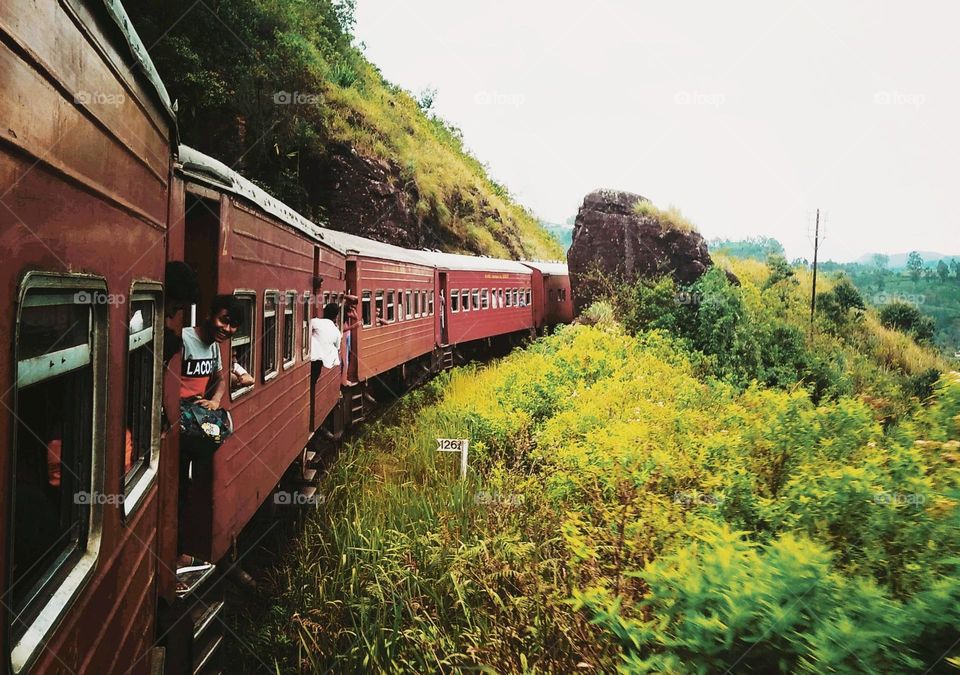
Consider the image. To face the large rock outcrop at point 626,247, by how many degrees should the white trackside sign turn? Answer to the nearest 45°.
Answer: approximately 180°

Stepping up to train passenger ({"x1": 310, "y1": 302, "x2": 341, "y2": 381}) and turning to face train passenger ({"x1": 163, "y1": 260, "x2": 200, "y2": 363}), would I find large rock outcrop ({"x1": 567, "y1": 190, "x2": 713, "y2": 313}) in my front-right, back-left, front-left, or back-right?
back-left

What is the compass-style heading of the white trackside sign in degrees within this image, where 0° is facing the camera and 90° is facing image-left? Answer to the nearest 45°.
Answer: approximately 0°

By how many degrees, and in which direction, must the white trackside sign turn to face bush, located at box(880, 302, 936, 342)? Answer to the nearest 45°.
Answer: approximately 135° to its left

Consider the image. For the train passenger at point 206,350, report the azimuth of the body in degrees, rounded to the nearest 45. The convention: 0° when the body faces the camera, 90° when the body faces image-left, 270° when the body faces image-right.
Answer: approximately 315°

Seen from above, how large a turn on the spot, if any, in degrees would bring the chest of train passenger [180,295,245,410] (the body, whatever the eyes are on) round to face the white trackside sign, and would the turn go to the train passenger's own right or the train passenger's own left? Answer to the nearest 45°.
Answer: approximately 90° to the train passenger's own left

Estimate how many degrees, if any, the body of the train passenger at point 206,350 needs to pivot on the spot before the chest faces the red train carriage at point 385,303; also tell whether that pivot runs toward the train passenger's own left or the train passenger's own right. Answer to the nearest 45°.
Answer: approximately 135° to the train passenger's own left

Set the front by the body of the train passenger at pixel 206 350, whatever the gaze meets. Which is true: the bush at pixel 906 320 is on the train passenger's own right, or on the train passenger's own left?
on the train passenger's own left
